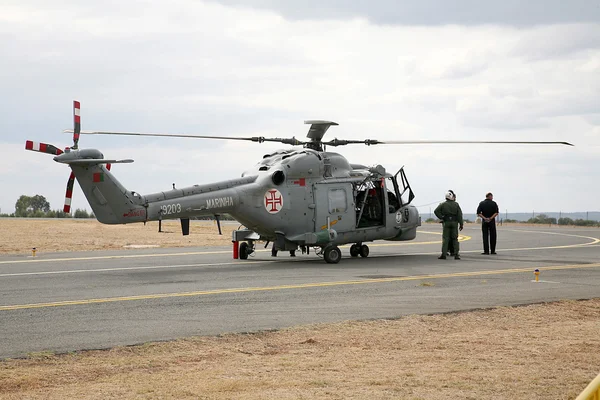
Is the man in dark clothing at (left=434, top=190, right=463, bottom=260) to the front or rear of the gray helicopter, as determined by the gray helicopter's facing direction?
to the front

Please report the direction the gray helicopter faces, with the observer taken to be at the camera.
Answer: facing away from the viewer and to the right of the viewer

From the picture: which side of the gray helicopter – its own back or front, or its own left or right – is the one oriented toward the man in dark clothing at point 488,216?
front

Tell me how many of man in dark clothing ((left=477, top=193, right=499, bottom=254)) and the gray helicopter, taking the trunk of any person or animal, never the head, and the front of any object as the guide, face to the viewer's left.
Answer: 0
